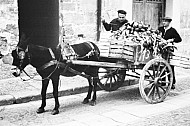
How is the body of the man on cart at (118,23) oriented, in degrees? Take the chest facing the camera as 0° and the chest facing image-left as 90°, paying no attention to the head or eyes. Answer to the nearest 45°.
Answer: approximately 45°

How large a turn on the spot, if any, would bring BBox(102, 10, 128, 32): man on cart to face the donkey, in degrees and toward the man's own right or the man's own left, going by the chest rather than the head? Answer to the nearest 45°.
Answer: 0° — they already face it
